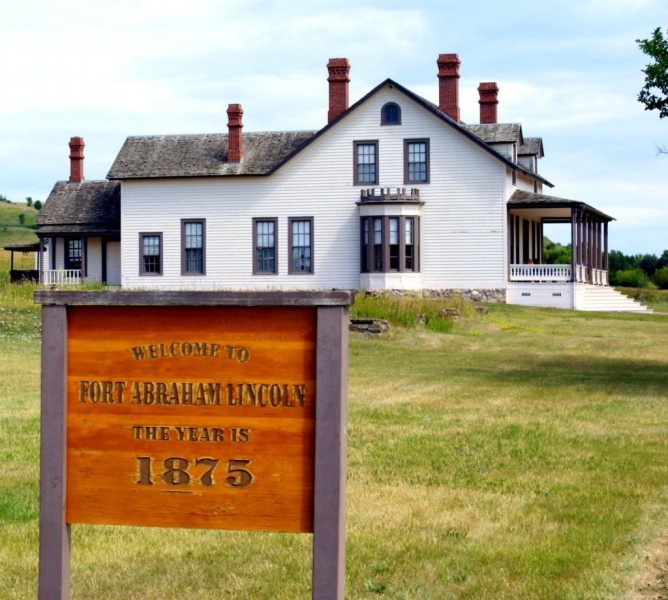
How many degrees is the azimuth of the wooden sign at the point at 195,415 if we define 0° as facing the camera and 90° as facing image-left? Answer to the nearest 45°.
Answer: approximately 0°

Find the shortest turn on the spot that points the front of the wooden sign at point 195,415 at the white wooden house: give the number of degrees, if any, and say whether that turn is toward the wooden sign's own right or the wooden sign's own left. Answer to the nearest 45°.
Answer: approximately 180°
